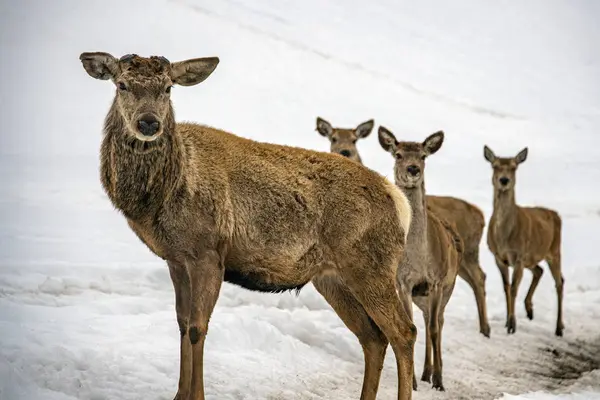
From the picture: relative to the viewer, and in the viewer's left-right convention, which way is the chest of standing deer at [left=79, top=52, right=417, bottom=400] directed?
facing the viewer and to the left of the viewer

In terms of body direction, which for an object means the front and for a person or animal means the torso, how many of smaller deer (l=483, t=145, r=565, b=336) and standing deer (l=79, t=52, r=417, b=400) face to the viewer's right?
0

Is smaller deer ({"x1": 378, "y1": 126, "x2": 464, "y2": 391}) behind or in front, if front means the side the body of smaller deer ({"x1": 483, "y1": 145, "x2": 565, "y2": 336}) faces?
in front

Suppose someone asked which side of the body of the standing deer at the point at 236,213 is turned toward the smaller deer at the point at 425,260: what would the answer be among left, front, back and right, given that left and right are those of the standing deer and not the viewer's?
back

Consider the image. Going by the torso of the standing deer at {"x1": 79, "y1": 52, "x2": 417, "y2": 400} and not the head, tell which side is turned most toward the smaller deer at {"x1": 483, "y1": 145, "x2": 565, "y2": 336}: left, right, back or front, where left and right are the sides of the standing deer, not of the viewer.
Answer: back

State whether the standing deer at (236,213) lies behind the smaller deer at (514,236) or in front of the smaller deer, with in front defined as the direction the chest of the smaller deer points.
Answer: in front
